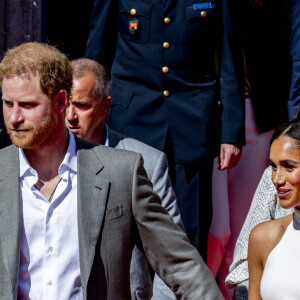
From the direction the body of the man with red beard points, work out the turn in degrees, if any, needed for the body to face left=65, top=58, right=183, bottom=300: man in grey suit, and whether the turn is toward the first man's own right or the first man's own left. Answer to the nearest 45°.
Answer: approximately 180°

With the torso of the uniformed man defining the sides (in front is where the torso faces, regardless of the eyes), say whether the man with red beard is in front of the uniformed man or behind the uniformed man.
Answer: in front

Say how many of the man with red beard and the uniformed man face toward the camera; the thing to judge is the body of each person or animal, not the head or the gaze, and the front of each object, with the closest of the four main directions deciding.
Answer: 2

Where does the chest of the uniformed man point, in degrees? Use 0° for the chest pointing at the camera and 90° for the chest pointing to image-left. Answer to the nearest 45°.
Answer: approximately 0°

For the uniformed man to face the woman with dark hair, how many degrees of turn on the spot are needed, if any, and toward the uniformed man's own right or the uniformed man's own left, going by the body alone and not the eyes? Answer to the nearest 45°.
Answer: approximately 45° to the uniformed man's own left

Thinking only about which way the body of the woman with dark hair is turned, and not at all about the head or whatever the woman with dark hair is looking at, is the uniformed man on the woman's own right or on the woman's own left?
on the woman's own right
